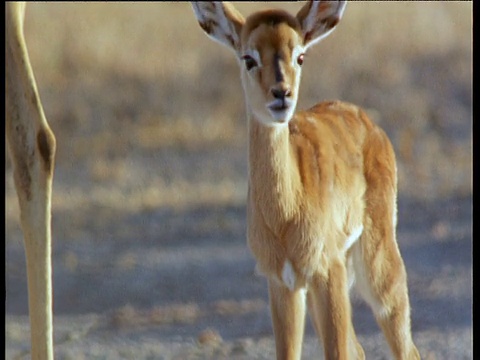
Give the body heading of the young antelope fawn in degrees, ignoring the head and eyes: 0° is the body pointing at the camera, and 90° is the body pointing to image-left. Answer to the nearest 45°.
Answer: approximately 45°
